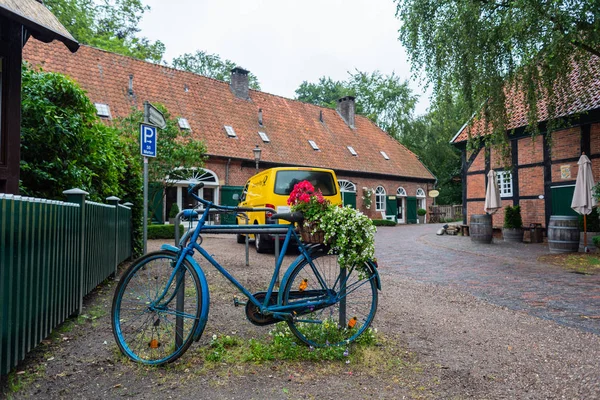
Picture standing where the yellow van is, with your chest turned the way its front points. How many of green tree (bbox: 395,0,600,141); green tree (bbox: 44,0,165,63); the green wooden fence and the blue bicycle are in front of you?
1

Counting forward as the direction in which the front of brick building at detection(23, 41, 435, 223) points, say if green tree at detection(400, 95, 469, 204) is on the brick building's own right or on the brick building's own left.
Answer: on the brick building's own left

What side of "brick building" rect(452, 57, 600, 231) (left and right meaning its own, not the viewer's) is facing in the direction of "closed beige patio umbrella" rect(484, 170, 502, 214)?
front

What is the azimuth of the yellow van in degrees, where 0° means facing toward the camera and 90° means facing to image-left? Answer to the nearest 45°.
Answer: approximately 135°

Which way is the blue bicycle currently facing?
to the viewer's left

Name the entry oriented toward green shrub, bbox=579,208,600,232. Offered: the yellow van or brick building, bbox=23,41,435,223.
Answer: the brick building

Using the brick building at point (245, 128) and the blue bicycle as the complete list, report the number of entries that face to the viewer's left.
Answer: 1

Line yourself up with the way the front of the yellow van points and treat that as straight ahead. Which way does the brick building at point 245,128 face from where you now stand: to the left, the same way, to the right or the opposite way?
the opposite way

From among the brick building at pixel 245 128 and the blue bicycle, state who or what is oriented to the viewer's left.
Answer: the blue bicycle

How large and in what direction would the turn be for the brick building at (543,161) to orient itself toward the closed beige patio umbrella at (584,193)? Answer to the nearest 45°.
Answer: approximately 45° to its left

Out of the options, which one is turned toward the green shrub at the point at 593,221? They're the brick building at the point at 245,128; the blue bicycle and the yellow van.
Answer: the brick building

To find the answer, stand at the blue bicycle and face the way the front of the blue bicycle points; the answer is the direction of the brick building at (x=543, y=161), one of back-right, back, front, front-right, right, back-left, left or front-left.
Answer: back-right

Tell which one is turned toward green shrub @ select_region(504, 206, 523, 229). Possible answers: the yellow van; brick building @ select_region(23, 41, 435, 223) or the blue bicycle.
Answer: the brick building

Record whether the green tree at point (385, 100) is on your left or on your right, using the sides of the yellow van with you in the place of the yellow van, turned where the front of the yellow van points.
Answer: on your right

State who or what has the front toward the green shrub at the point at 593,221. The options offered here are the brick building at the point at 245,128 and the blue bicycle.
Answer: the brick building

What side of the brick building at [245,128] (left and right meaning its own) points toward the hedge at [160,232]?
right
